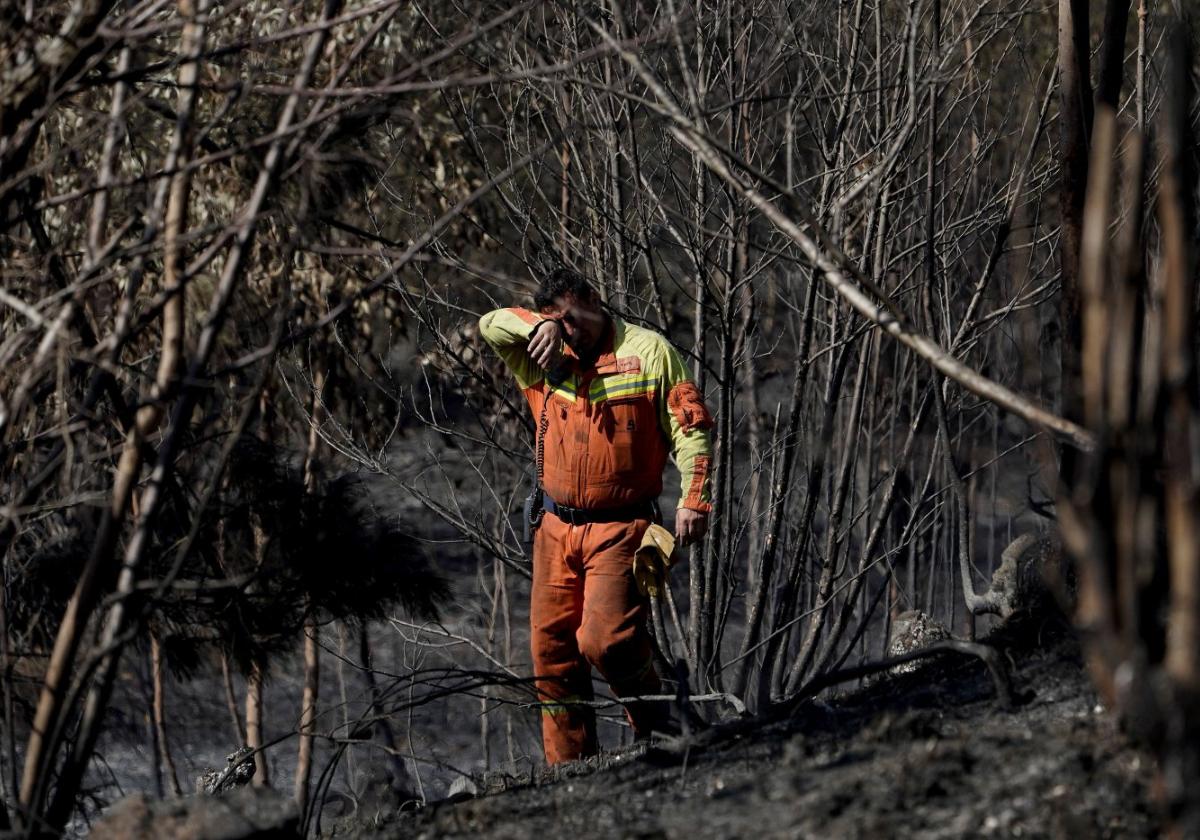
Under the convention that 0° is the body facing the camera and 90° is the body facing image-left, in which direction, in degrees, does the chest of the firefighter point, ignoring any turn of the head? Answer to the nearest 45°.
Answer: approximately 45°

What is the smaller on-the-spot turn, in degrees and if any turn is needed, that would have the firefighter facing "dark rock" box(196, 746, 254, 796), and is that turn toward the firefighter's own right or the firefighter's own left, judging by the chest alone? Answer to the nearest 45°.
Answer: approximately 45° to the firefighter's own right
